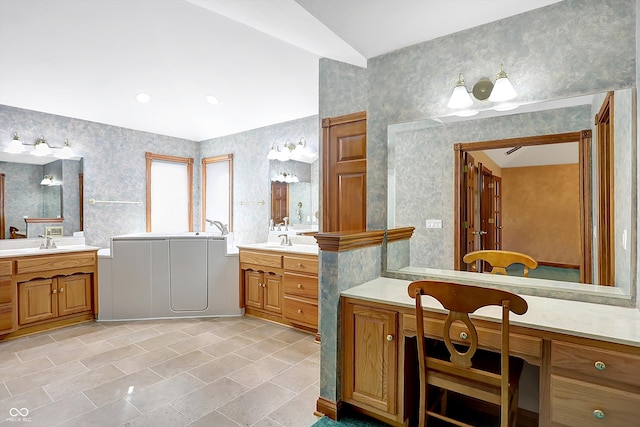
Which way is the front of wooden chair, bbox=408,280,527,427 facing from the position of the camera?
facing away from the viewer and to the right of the viewer

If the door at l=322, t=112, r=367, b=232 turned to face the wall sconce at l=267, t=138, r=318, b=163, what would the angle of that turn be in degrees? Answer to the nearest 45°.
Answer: approximately 90° to its right

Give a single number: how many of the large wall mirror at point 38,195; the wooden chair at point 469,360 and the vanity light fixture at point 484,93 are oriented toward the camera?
2

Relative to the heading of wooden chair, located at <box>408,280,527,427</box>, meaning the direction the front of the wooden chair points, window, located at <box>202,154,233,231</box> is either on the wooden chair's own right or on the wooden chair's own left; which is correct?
on the wooden chair's own left

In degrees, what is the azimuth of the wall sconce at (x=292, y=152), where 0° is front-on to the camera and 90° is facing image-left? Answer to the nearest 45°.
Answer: approximately 45°

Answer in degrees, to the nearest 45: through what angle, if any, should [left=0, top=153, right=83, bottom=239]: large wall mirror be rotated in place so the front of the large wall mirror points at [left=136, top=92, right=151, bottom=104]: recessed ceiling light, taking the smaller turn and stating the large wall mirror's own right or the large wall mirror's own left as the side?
approximately 45° to the large wall mirror's own left

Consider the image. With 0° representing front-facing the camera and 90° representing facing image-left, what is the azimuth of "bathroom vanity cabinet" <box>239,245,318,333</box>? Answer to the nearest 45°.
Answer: approximately 45°

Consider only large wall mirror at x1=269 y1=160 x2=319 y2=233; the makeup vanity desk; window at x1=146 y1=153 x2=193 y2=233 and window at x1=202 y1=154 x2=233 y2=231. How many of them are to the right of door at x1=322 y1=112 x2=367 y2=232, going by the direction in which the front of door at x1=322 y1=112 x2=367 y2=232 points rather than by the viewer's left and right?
3

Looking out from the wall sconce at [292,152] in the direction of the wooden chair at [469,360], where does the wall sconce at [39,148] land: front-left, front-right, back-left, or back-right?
back-right

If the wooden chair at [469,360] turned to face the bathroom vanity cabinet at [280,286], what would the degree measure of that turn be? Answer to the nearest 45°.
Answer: approximately 90° to its left
